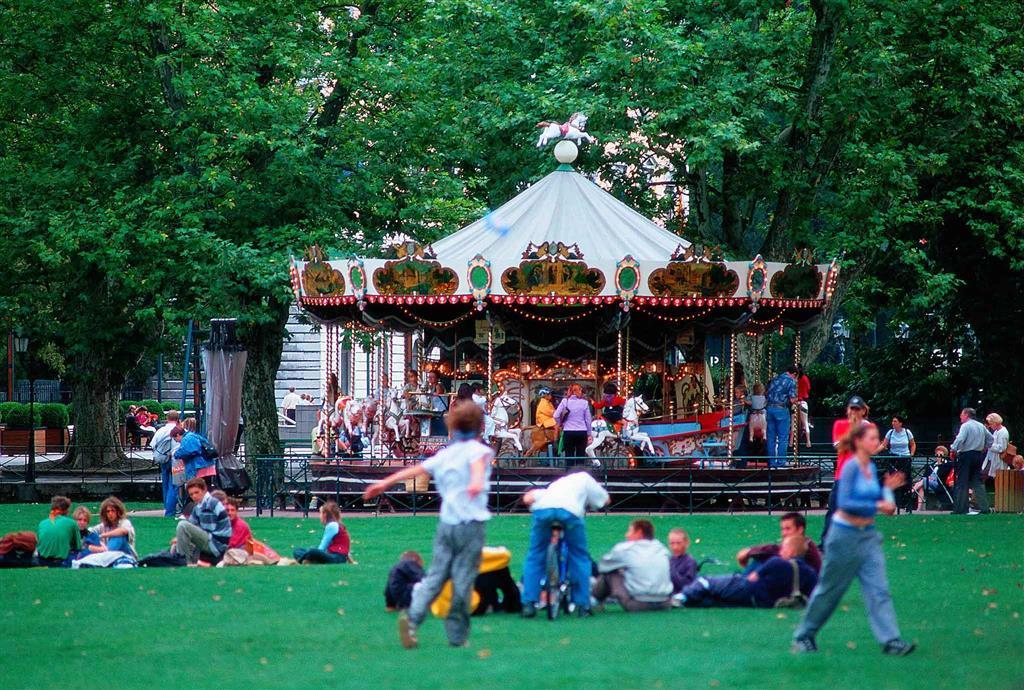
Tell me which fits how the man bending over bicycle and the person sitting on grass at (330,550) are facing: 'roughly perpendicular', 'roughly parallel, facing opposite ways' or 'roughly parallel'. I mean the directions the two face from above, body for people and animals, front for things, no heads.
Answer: roughly perpendicular

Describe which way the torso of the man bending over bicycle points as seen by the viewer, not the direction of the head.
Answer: away from the camera

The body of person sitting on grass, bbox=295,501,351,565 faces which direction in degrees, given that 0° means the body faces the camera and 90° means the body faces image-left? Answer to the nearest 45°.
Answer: approximately 90°

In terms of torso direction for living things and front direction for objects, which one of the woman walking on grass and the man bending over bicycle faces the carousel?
the man bending over bicycle

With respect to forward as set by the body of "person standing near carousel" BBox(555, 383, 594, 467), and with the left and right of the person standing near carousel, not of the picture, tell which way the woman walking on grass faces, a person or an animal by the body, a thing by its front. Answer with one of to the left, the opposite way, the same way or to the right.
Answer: to the right

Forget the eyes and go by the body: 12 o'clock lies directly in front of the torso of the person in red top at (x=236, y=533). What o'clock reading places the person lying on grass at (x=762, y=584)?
The person lying on grass is roughly at 9 o'clock from the person in red top.

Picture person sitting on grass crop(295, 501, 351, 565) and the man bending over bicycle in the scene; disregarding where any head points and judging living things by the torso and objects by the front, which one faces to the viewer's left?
the person sitting on grass

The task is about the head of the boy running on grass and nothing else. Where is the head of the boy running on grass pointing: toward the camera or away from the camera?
away from the camera
